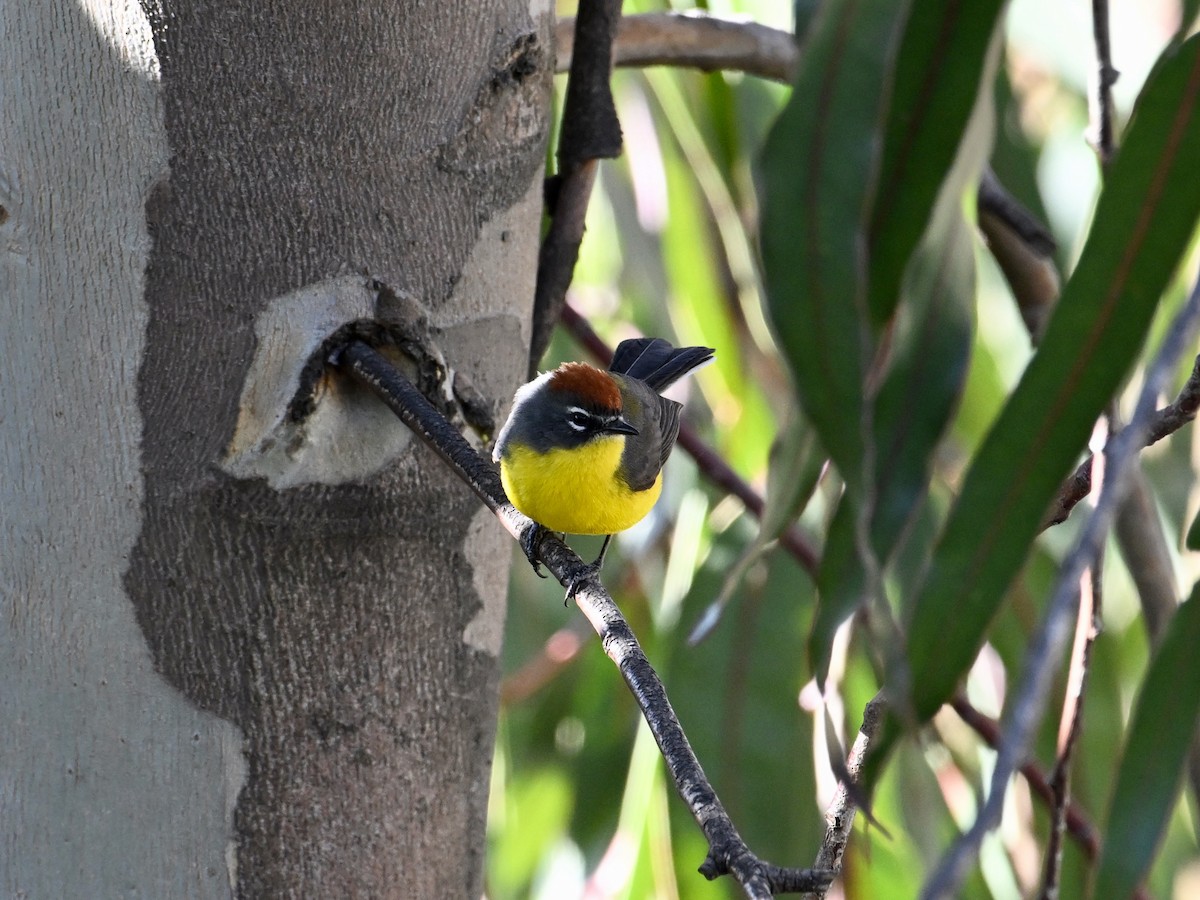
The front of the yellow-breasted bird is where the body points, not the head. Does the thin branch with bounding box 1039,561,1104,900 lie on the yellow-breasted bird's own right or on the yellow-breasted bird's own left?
on the yellow-breasted bird's own left

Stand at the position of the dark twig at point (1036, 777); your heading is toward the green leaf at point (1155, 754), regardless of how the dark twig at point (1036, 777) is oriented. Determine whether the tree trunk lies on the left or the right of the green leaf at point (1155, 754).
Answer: right

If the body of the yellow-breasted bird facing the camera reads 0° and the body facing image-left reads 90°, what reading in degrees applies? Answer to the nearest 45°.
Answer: approximately 45°

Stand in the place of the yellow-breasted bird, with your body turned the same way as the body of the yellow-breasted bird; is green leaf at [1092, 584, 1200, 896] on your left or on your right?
on your left
